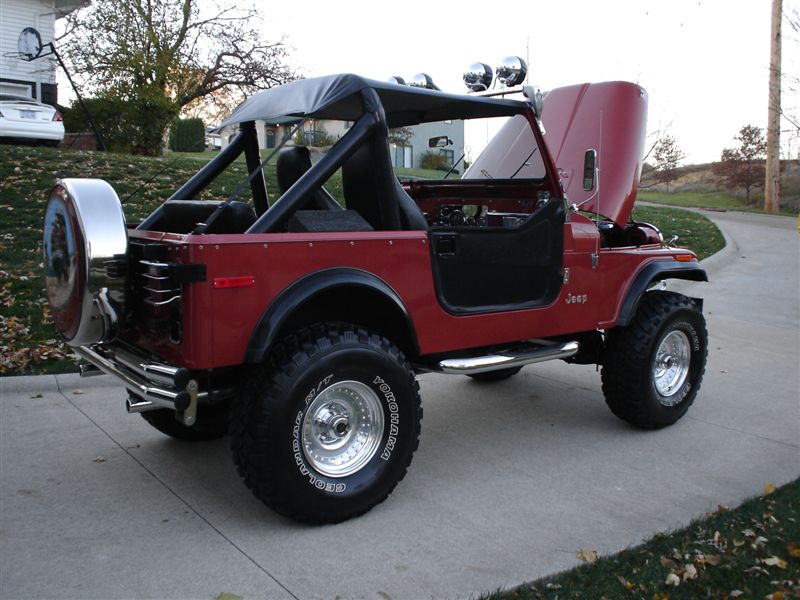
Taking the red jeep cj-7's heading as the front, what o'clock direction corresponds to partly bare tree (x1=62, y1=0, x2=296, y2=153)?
The partly bare tree is roughly at 10 o'clock from the red jeep cj-7.

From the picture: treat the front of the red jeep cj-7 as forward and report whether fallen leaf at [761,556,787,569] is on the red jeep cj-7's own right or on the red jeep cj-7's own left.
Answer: on the red jeep cj-7's own right

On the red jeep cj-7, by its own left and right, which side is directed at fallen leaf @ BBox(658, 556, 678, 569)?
right

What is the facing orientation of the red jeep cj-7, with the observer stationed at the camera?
facing away from the viewer and to the right of the viewer

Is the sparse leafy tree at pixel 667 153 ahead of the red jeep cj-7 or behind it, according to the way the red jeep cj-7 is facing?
ahead

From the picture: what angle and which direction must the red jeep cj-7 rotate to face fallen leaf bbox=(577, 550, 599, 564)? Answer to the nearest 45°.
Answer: approximately 90° to its right

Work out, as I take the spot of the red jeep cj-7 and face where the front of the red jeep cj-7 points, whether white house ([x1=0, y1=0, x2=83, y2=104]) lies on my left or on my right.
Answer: on my left
